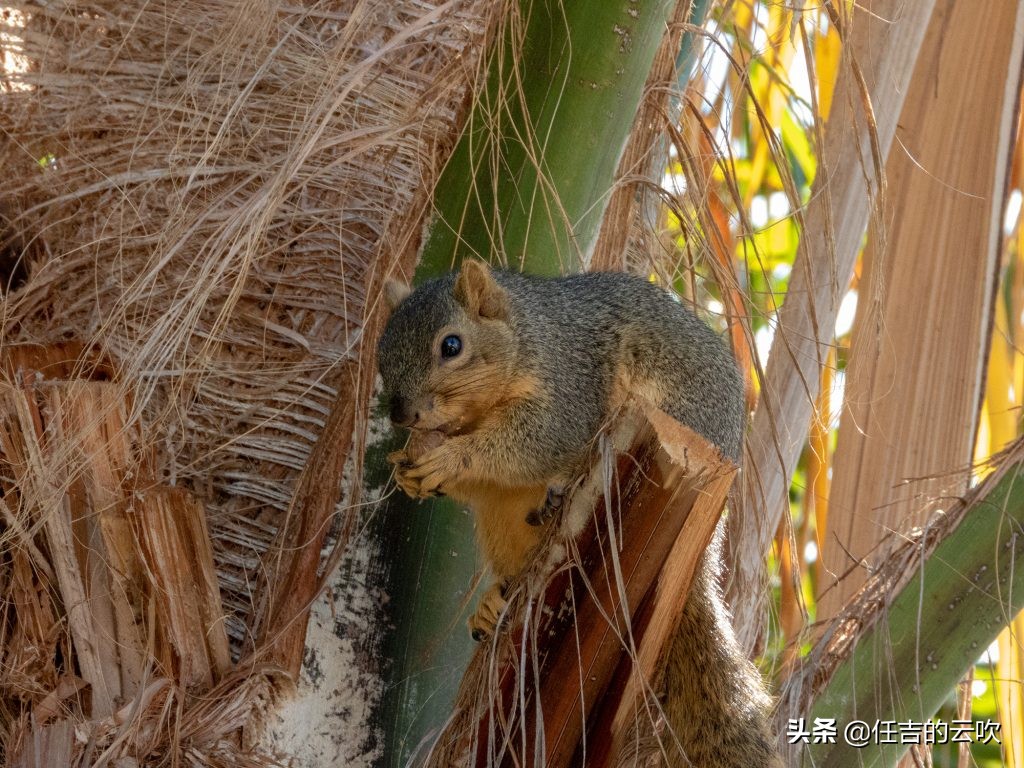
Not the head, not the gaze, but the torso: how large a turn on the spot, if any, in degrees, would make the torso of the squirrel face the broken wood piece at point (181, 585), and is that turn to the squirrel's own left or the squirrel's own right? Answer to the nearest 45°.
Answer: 0° — it already faces it

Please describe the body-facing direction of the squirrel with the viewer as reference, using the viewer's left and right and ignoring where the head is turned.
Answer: facing the viewer and to the left of the viewer
